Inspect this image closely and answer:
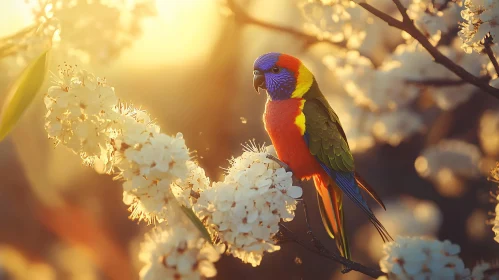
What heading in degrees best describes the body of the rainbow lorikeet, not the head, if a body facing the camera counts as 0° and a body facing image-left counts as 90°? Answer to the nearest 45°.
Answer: approximately 45°

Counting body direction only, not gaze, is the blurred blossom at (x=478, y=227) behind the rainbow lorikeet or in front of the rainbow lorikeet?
behind
